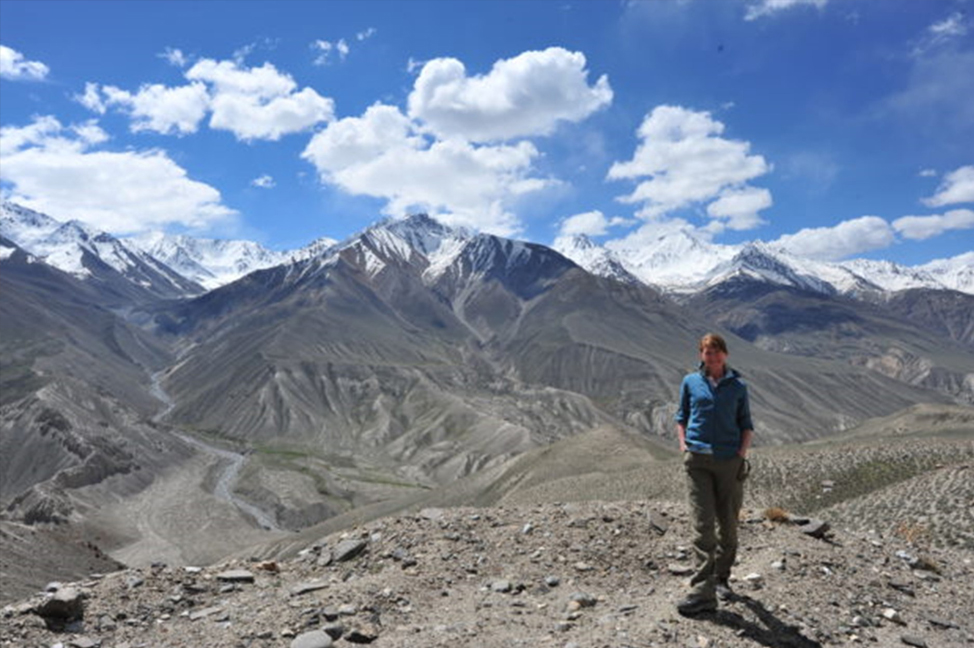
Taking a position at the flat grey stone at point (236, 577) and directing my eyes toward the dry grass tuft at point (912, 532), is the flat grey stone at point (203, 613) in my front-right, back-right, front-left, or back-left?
back-right

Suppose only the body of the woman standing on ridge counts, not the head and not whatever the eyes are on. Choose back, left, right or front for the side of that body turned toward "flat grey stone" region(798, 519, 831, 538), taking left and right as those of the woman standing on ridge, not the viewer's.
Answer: back

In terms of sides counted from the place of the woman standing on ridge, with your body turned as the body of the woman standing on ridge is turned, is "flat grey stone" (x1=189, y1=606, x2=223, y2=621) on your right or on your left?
on your right

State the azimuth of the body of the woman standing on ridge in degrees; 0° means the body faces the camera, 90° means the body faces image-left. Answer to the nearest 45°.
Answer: approximately 0°

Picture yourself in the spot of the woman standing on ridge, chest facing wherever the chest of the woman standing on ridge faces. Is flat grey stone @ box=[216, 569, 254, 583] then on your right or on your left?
on your right

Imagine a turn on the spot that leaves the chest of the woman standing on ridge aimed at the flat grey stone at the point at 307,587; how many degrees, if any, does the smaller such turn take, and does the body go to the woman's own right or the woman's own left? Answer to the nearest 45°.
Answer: approximately 90° to the woman's own right

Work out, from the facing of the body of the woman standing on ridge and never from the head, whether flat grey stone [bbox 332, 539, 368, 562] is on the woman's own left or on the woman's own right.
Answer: on the woman's own right

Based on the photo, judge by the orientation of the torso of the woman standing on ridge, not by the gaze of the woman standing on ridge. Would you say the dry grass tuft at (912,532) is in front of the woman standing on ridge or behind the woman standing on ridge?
behind

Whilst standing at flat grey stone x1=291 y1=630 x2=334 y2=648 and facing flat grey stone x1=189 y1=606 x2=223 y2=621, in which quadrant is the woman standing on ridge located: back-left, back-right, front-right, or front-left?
back-right

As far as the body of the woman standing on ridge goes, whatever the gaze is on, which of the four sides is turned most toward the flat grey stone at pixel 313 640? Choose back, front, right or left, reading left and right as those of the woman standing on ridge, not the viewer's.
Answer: right
